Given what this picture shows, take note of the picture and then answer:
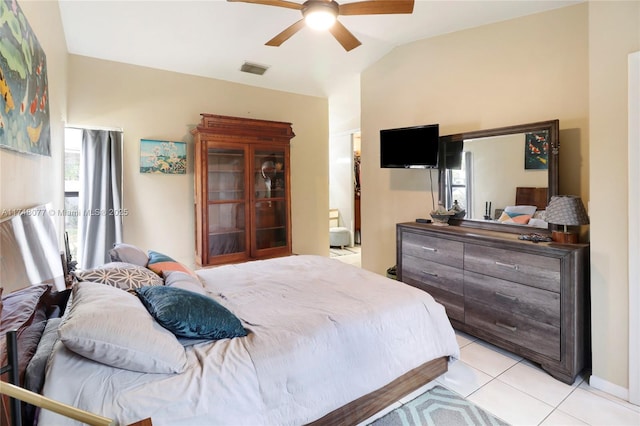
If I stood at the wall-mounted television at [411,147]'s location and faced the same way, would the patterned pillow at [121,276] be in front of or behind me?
in front

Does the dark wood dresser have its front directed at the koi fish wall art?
yes

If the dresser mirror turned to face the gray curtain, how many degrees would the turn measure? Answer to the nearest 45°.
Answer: approximately 45° to its right

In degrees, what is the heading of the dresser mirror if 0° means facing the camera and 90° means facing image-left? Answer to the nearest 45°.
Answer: approximately 45°

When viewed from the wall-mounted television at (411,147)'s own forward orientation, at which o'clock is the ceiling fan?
The ceiling fan is roughly at 11 o'clock from the wall-mounted television.

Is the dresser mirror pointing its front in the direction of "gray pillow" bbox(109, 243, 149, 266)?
yes

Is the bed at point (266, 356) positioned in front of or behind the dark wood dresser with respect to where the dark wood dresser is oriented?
in front

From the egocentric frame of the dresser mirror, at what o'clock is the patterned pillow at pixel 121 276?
The patterned pillow is roughly at 12 o'clock from the dresser mirror.

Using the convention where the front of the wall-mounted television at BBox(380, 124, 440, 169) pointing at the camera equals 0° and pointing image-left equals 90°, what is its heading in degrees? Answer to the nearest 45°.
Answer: approximately 45°

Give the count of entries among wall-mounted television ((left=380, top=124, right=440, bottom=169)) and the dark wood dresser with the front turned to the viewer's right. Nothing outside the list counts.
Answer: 0

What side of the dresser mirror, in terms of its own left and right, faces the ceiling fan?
front
